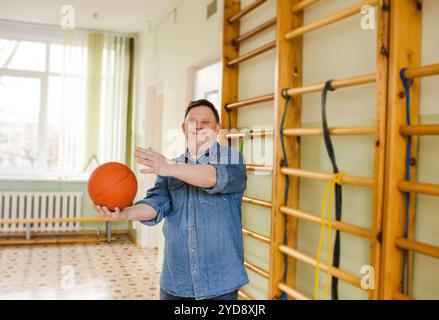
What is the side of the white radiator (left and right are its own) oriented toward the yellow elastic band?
front

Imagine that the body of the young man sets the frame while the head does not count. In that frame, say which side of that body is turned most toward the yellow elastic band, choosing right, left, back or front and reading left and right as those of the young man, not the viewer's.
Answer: left

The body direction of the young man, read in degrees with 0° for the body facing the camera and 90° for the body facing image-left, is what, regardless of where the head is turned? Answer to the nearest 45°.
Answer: approximately 0°

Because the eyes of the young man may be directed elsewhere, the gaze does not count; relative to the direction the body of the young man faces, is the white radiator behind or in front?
behind

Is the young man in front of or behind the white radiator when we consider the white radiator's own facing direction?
in front

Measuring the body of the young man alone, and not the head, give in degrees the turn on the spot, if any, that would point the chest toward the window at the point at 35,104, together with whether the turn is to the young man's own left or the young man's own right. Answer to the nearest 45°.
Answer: approximately 135° to the young man's own right
